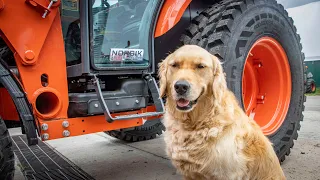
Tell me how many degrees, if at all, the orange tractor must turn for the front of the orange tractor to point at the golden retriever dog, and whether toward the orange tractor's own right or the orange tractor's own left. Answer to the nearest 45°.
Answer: approximately 90° to the orange tractor's own left

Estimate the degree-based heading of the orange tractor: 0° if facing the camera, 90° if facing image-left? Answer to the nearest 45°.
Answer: approximately 45°

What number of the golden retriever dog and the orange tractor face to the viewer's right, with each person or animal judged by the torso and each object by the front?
0

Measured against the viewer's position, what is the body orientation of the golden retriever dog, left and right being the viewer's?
facing the viewer and to the left of the viewer
